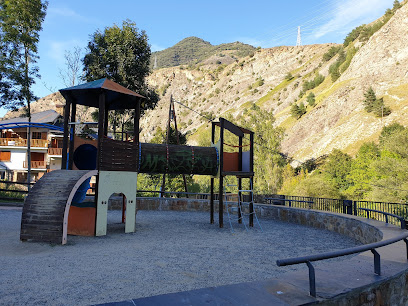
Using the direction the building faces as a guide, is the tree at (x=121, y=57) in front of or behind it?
in front

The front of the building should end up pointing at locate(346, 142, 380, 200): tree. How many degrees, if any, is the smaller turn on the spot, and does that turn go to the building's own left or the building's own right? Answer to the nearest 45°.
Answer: approximately 45° to the building's own left

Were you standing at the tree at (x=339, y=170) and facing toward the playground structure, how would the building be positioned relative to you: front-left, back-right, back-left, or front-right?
front-right

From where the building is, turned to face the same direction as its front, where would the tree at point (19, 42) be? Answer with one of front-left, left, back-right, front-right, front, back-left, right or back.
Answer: front

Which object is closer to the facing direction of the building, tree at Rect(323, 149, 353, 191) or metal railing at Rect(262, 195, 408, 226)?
the metal railing

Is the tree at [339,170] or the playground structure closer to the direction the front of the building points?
the playground structure

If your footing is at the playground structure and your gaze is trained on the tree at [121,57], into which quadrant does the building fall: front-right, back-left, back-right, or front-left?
front-left

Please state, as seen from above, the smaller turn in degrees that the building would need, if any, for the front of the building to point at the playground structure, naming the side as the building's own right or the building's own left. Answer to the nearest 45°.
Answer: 0° — it already faces it

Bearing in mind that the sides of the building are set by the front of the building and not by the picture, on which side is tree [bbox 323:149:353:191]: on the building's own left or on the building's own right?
on the building's own left

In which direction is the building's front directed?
toward the camera

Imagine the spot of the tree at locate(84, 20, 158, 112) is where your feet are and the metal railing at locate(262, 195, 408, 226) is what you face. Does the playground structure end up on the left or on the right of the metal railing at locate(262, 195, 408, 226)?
right

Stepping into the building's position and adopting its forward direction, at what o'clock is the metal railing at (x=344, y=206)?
The metal railing is roughly at 11 o'clock from the building.
